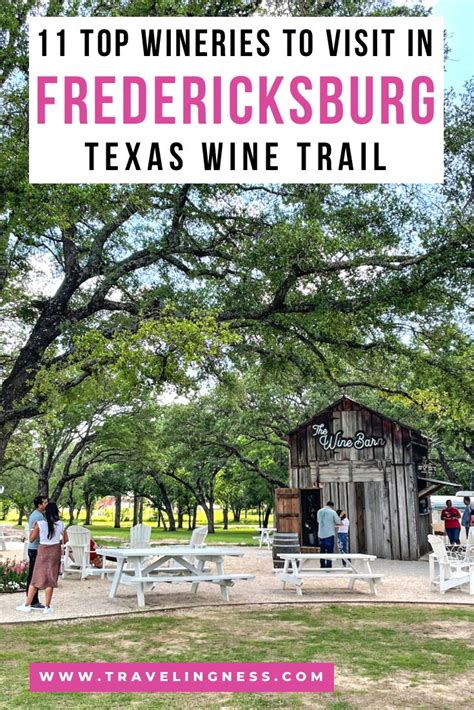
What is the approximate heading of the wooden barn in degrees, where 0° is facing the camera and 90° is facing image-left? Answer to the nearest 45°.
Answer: approximately 0°

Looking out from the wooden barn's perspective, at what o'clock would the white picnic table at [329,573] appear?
The white picnic table is roughly at 12 o'clock from the wooden barn.

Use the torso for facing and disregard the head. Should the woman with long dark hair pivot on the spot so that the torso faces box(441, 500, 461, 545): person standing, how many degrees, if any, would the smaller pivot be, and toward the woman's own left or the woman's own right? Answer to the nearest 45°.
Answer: approximately 45° to the woman's own right

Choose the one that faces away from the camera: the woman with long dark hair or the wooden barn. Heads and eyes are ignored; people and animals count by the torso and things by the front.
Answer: the woman with long dark hair

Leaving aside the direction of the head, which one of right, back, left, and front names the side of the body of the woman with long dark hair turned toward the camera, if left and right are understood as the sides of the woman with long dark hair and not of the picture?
back

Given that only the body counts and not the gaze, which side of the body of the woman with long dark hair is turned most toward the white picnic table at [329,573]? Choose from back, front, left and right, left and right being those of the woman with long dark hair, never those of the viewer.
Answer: right

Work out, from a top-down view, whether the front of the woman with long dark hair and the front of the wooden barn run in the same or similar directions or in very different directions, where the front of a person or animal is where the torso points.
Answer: very different directions

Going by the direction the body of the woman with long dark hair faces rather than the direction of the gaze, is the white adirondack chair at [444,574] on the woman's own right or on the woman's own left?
on the woman's own right
